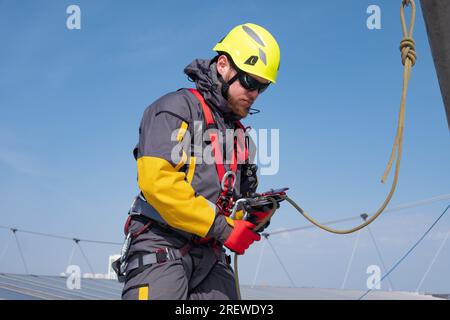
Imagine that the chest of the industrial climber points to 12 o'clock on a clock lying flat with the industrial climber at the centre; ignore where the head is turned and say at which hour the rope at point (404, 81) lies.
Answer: The rope is roughly at 11 o'clock from the industrial climber.

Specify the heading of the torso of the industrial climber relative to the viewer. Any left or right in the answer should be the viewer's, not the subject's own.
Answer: facing the viewer and to the right of the viewer
